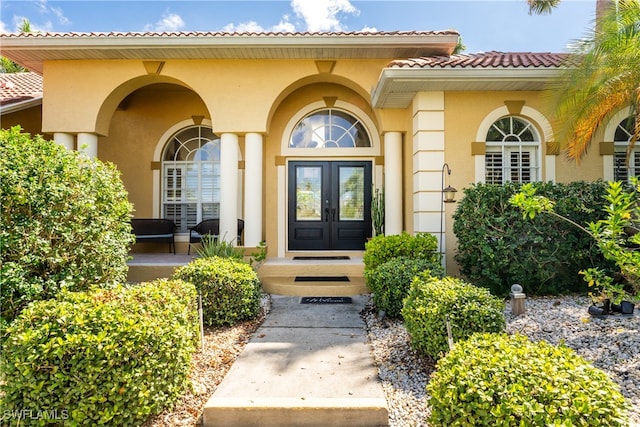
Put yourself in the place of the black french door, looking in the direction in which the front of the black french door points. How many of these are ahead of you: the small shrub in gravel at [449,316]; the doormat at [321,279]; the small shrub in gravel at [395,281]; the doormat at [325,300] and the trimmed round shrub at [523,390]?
5

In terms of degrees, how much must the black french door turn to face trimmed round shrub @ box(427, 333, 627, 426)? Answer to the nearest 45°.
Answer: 0° — it already faces it

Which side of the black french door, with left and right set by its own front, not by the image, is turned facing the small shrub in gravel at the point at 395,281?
front

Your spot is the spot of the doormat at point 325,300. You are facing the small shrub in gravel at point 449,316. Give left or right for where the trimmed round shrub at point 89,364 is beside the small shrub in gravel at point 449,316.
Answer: right

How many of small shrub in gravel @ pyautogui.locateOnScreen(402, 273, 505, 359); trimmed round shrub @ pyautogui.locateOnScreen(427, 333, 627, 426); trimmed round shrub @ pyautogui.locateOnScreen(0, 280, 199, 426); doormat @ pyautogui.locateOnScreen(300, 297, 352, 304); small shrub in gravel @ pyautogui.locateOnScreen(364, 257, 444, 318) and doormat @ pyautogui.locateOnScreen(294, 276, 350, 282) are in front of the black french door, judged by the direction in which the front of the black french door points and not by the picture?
6

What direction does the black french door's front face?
toward the camera

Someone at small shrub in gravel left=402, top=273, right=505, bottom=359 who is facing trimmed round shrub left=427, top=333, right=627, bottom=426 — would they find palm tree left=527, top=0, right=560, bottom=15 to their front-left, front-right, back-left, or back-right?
back-left

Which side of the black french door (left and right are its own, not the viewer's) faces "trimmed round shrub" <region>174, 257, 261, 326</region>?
front

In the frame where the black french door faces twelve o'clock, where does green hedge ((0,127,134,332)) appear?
The green hedge is roughly at 1 o'clock from the black french door.

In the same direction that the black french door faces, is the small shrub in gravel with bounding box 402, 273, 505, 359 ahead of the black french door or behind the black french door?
ahead

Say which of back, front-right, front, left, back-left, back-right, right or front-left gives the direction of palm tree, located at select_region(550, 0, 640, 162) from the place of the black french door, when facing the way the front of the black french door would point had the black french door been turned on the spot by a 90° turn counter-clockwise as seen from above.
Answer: front-right

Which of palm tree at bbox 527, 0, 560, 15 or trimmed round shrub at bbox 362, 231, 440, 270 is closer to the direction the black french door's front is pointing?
the trimmed round shrub

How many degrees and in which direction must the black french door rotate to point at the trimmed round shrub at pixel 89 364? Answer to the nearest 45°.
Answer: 0° — it already faces it

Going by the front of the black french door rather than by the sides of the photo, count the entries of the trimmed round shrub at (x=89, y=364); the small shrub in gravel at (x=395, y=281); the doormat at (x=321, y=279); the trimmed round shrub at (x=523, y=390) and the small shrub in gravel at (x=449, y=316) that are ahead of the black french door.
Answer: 5
